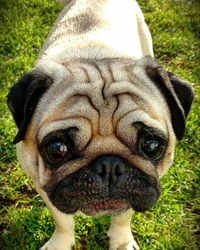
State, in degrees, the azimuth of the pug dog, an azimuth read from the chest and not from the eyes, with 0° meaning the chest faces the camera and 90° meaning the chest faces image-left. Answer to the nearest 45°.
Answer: approximately 0°
